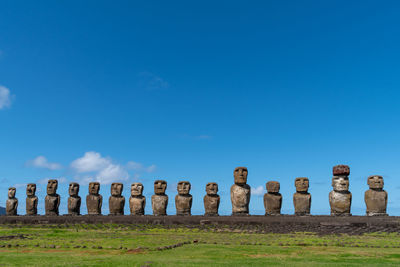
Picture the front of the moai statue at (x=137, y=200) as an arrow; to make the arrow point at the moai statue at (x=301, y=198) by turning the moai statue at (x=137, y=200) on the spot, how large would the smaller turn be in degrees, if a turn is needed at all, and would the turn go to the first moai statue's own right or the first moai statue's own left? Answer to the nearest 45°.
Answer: approximately 45° to the first moai statue's own left

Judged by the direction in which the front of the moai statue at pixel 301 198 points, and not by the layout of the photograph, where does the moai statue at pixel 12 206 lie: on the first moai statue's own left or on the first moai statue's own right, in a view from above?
on the first moai statue's own right

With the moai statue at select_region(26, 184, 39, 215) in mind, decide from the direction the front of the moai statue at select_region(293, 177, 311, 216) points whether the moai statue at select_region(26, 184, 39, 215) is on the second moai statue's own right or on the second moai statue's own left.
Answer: on the second moai statue's own right

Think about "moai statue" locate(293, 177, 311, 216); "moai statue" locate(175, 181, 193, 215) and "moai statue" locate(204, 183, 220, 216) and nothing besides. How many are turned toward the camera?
3

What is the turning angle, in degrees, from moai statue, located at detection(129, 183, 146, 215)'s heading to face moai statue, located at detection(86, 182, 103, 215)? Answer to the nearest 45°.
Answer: approximately 135° to its right

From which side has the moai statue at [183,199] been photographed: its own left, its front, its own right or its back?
front

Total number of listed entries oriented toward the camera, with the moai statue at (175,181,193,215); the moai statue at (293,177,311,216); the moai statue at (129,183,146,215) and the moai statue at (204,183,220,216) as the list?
4

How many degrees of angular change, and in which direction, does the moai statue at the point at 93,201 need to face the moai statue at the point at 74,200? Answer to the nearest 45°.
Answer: approximately 135° to its right

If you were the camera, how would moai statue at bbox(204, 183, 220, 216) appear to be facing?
facing the viewer

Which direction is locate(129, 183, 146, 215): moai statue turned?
toward the camera

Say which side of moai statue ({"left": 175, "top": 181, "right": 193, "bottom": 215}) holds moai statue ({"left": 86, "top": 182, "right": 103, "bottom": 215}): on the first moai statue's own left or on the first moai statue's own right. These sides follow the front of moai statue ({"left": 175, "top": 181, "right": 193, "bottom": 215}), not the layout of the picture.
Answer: on the first moai statue's own right

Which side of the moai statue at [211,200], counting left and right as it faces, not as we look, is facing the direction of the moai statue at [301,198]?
left
